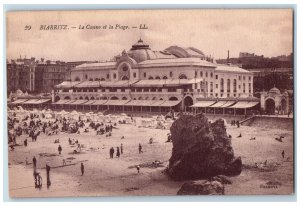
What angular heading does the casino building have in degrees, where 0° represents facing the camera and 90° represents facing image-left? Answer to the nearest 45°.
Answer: approximately 45°
